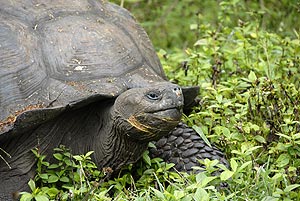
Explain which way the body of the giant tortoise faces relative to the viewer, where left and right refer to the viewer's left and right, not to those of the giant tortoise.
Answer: facing the viewer and to the right of the viewer
